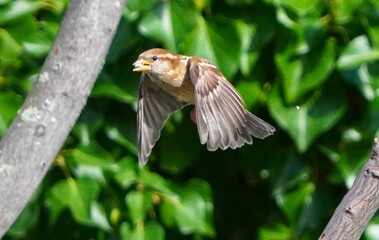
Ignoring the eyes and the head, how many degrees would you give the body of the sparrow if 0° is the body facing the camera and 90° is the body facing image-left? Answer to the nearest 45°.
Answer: approximately 45°

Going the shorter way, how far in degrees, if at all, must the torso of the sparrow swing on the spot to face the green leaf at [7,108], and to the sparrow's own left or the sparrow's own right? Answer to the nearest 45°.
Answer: approximately 45° to the sparrow's own right

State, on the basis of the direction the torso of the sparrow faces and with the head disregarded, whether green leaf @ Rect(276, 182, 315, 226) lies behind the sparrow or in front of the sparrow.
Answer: behind

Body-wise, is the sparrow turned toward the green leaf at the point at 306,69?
no

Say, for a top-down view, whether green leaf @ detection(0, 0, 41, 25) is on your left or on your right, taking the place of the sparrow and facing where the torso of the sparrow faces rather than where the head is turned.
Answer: on your right
